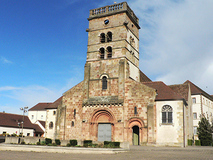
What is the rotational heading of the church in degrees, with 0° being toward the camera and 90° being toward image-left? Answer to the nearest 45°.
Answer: approximately 0°

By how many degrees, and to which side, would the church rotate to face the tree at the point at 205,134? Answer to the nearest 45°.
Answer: approximately 135° to its left
